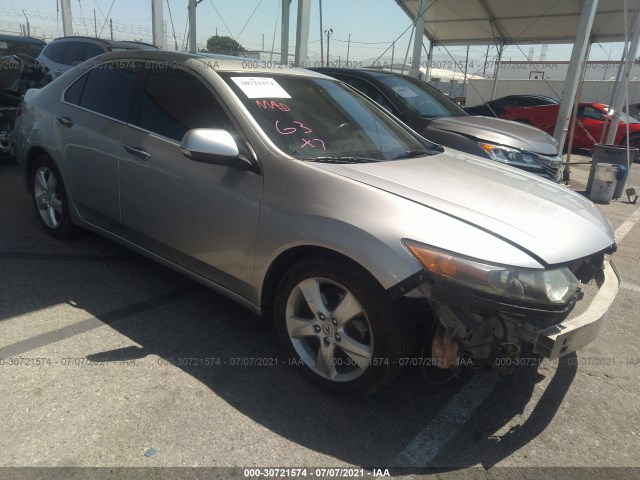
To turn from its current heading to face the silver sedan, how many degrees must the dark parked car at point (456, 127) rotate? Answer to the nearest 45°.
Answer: approximately 45° to its right

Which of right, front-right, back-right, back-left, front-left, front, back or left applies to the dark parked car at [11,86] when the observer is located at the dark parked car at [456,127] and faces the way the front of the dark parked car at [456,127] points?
back-right

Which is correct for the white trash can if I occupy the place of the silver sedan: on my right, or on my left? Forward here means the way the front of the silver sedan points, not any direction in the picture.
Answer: on my left

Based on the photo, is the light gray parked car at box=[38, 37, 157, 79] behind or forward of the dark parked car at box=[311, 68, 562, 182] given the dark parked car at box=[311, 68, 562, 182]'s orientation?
behind

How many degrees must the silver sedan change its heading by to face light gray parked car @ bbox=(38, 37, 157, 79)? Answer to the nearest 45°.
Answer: approximately 180°

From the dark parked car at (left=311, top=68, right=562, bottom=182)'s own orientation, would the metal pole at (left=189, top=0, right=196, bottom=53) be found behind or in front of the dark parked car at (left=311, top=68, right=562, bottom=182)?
behind

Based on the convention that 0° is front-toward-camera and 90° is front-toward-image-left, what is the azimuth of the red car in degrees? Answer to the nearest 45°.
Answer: approximately 315°

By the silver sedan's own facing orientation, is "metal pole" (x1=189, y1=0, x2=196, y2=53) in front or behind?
behind

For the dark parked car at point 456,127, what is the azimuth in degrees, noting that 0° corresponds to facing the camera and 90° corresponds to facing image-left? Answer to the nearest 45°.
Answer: approximately 315°

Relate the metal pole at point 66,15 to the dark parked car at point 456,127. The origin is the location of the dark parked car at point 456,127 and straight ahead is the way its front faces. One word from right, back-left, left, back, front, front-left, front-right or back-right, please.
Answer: back
